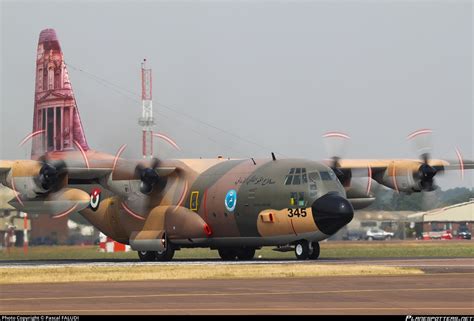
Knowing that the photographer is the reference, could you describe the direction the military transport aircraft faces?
facing the viewer and to the right of the viewer
